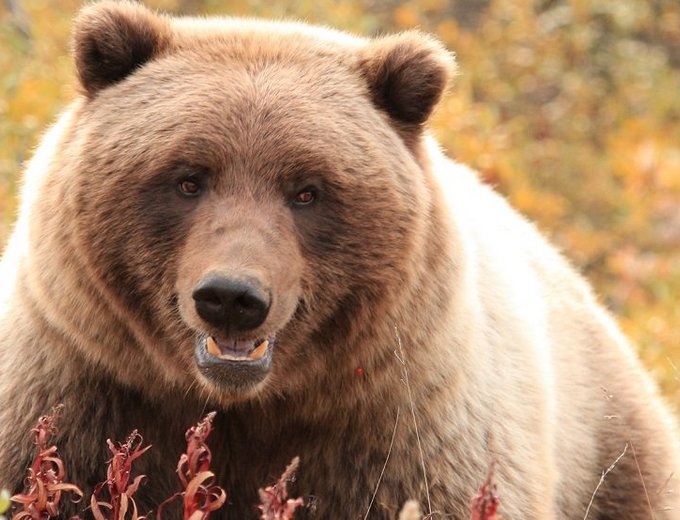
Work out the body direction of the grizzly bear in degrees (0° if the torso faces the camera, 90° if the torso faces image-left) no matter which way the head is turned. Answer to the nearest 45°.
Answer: approximately 45°
